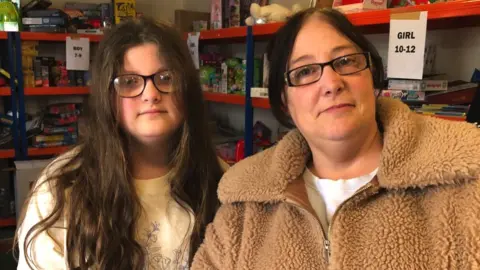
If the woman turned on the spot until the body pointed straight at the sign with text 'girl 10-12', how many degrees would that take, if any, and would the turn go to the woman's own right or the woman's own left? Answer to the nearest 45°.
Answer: approximately 180°

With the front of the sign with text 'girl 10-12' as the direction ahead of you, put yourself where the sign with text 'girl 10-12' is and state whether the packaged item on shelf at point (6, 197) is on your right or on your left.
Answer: on your right

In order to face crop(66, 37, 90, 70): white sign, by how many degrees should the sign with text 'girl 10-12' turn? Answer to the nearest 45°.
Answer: approximately 135° to its right

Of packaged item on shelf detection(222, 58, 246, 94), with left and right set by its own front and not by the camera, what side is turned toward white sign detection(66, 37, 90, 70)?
right

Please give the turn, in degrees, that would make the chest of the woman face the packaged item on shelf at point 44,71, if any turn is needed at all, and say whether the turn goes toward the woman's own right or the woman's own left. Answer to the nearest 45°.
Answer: approximately 135° to the woman's own right

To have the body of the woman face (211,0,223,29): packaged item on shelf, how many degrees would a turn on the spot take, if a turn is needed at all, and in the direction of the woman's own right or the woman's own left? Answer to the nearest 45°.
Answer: approximately 180°
